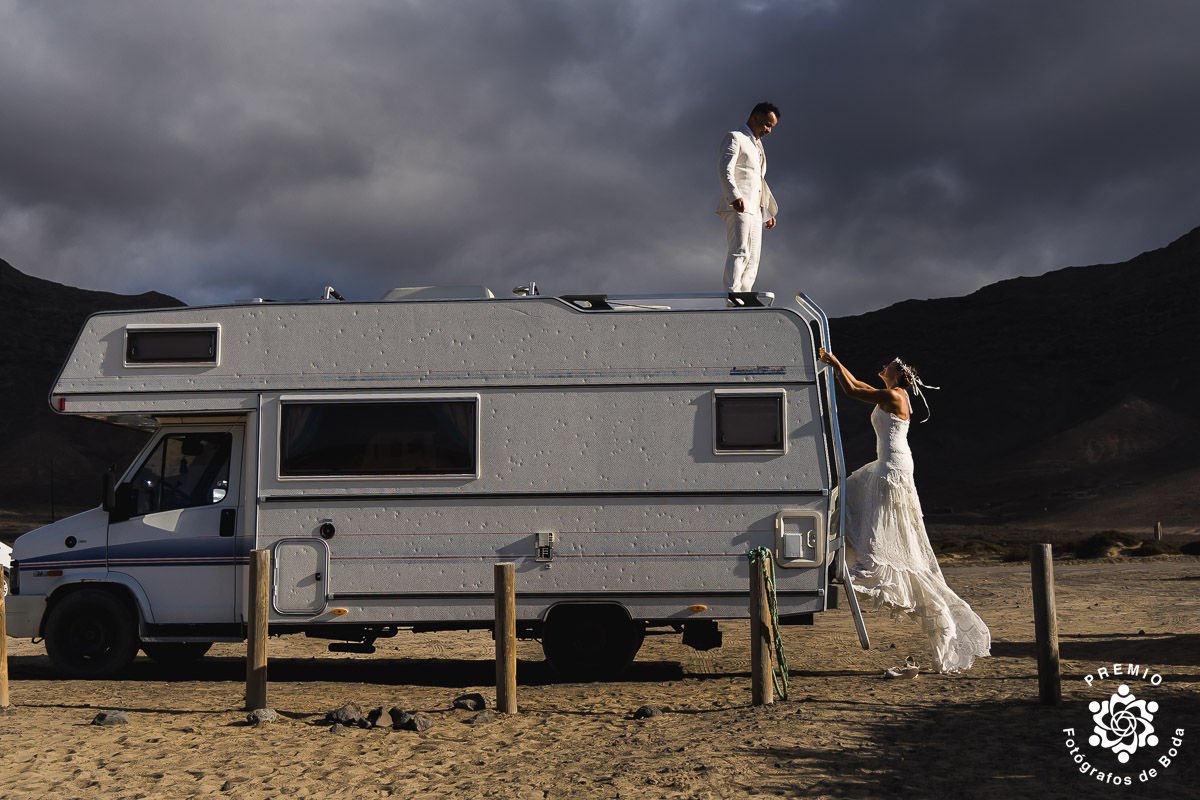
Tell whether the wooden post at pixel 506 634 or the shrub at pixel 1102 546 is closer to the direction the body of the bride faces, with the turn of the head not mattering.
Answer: the wooden post

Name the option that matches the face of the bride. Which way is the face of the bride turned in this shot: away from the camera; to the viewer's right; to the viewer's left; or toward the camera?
to the viewer's left

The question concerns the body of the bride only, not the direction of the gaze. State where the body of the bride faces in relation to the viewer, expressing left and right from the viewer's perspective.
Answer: facing to the left of the viewer

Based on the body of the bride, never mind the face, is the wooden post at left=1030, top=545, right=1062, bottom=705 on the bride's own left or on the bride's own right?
on the bride's own left

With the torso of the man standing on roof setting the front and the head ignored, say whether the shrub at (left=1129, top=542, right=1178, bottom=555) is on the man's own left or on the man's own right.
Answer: on the man's own left

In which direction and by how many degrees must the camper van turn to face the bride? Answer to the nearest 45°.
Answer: approximately 180°

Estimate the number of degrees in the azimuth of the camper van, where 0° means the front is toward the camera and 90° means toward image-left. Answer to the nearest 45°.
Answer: approximately 90°
